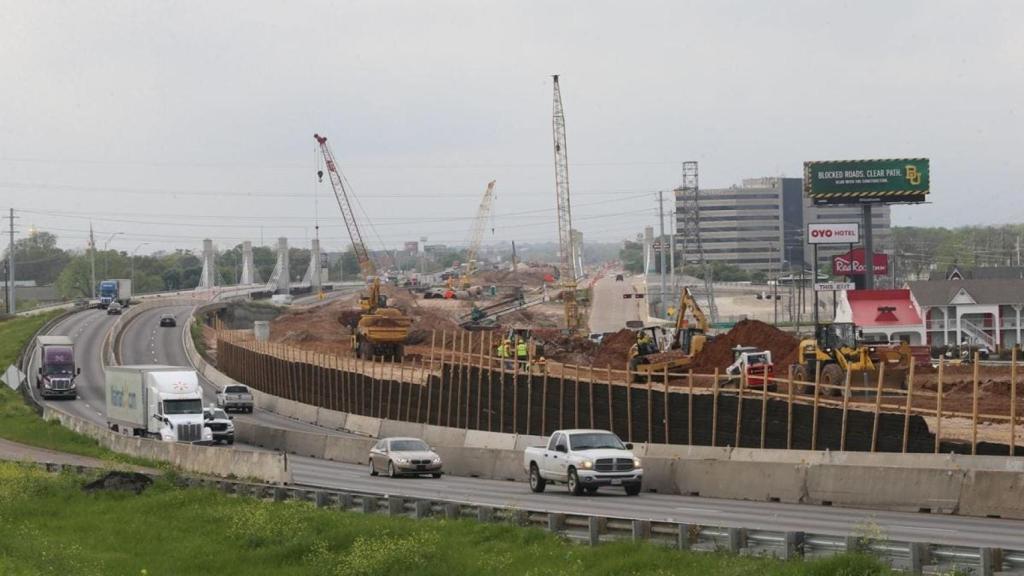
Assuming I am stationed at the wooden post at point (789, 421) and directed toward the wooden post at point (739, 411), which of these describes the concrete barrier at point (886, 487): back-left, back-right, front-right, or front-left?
back-left

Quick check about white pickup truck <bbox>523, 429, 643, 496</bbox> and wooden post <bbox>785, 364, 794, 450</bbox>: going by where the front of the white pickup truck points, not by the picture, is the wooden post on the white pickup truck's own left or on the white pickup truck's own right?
on the white pickup truck's own left

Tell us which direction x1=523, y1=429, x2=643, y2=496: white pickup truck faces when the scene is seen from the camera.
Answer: facing the viewer and to the right of the viewer

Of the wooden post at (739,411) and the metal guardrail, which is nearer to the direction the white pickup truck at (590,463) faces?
the metal guardrail

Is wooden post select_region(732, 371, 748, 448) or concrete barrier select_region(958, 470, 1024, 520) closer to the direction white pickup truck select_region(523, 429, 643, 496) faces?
the concrete barrier

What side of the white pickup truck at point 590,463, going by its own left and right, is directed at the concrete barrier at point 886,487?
front

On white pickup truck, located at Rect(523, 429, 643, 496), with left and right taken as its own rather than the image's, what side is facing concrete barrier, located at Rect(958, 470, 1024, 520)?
front

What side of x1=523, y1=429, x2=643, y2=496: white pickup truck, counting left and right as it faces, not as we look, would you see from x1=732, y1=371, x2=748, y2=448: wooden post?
left
